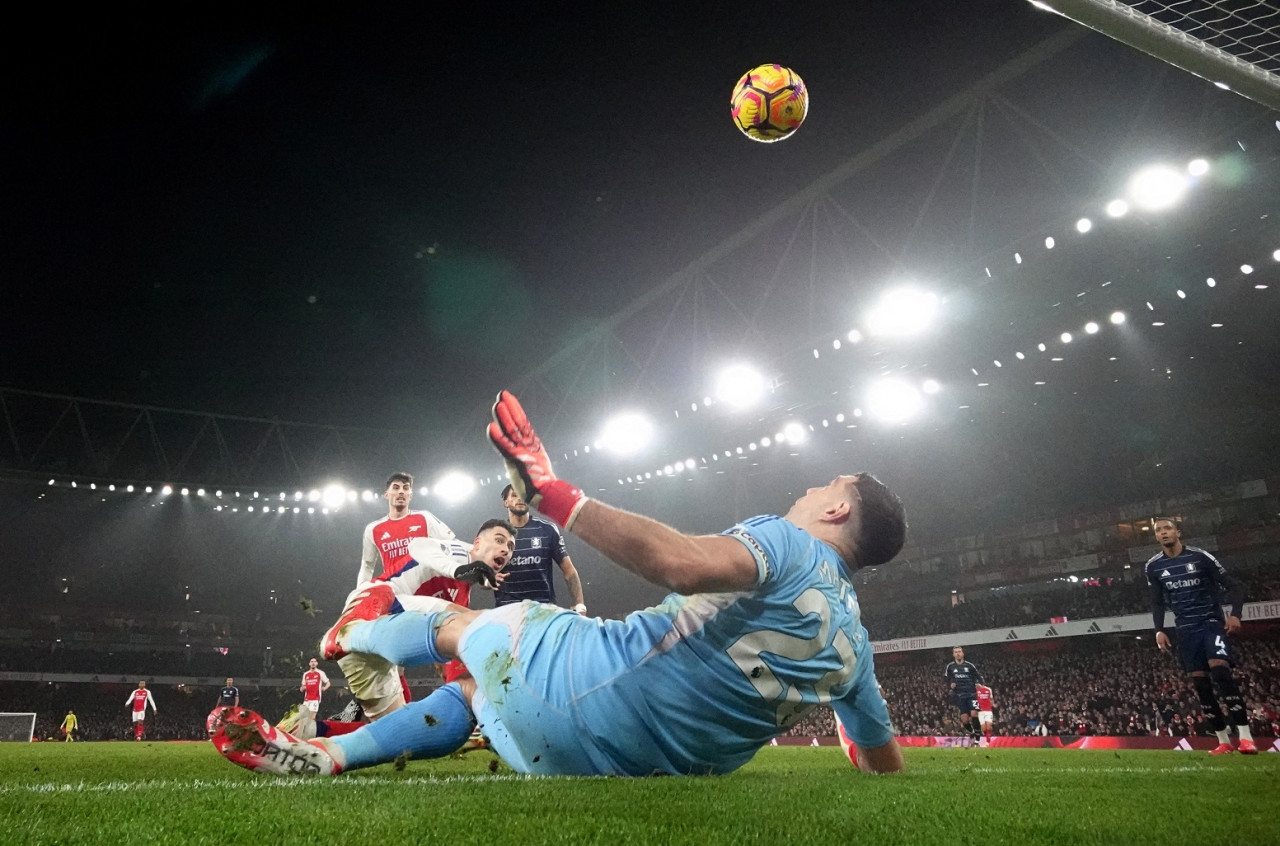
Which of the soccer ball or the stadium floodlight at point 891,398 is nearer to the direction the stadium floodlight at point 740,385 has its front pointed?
the soccer ball

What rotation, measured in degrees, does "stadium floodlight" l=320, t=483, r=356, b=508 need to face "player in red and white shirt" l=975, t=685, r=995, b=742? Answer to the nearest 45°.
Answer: approximately 45° to its left

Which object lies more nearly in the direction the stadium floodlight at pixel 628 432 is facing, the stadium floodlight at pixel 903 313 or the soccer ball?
the soccer ball

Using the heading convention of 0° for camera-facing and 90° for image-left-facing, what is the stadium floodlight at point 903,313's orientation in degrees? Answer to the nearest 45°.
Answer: approximately 0°
